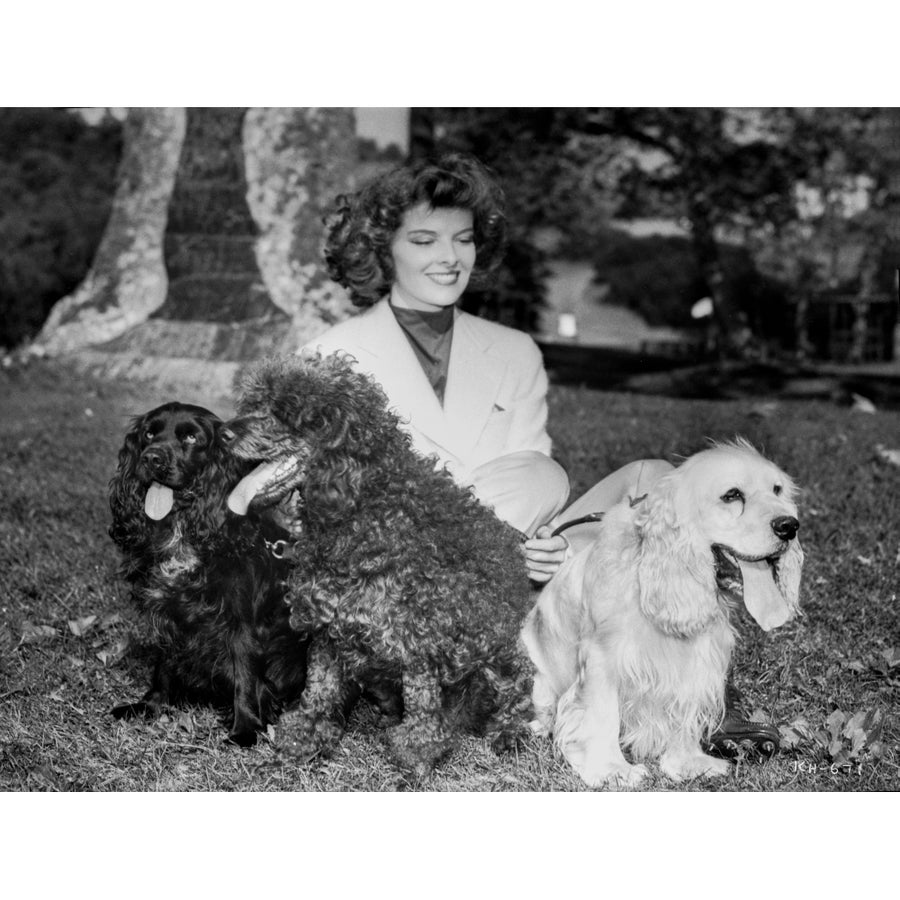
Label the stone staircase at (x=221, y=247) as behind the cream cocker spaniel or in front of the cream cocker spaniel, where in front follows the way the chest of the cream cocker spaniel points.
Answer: behind

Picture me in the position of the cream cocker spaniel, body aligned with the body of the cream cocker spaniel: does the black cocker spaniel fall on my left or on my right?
on my right

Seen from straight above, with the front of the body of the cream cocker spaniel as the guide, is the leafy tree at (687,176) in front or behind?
behind

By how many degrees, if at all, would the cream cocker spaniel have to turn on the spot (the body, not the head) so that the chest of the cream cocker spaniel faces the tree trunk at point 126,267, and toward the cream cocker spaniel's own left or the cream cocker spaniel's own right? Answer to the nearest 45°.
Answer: approximately 180°

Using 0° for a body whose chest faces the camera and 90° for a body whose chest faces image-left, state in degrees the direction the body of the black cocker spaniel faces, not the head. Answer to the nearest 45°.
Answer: approximately 45°

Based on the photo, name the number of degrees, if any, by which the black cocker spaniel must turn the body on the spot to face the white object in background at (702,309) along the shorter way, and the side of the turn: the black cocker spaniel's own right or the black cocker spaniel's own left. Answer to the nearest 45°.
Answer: approximately 180°

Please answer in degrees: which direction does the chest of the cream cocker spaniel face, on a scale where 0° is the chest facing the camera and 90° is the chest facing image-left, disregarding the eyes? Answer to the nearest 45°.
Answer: approximately 315°
